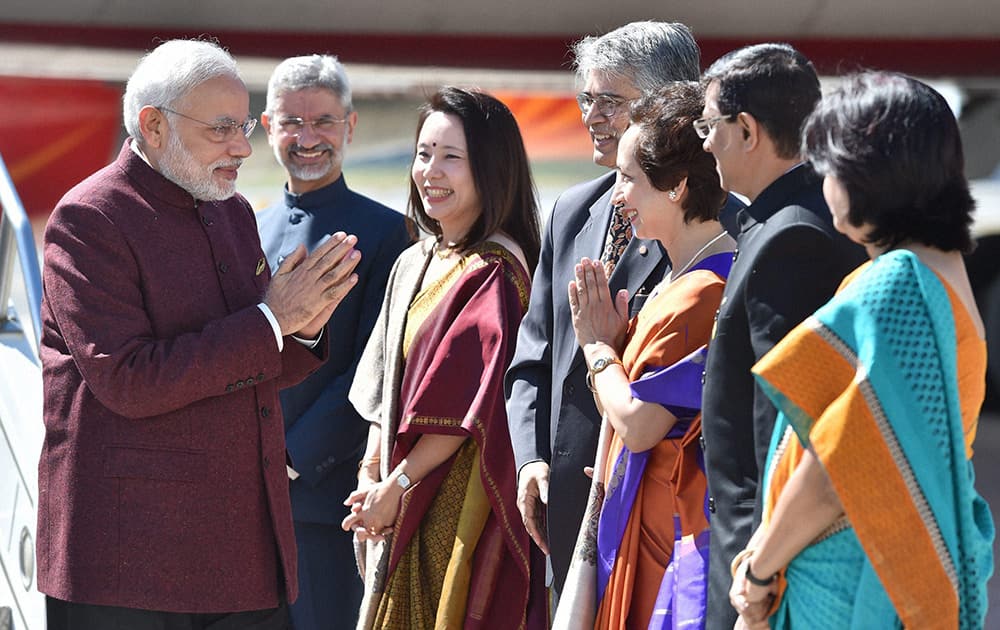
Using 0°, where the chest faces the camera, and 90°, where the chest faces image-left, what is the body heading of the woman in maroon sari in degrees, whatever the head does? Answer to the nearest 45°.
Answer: approximately 45°

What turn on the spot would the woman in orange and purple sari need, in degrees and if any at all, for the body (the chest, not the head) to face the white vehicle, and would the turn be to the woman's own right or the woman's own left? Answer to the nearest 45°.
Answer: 0° — they already face it

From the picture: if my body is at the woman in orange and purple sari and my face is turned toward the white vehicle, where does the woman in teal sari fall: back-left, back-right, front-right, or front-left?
back-left

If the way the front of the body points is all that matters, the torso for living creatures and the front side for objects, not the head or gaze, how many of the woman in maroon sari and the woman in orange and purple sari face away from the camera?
0

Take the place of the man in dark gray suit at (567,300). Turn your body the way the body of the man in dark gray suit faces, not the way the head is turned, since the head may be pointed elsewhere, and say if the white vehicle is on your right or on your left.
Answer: on your right

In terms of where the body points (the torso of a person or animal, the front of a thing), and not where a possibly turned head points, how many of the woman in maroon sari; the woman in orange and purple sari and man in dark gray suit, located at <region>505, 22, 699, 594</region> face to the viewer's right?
0

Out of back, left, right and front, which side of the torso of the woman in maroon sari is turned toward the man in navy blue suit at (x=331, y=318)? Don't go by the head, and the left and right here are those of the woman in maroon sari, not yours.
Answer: right

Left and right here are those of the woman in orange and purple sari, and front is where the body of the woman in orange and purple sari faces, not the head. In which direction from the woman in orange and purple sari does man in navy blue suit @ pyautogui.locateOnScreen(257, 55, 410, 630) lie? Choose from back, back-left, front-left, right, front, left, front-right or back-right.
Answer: front-right

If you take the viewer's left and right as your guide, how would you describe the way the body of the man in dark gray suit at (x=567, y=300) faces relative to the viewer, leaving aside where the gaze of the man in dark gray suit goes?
facing the viewer and to the left of the viewer

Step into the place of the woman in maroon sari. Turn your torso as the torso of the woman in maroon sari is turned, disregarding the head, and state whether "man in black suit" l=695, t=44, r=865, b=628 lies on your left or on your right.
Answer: on your left

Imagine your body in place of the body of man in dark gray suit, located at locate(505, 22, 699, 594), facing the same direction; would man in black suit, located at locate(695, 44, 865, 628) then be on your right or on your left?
on your left

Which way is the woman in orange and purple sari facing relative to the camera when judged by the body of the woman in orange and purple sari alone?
to the viewer's left

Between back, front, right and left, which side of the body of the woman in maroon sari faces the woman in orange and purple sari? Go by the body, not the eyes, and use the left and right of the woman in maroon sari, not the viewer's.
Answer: left

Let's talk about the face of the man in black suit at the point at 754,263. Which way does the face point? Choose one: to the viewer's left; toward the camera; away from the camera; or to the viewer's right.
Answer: to the viewer's left
